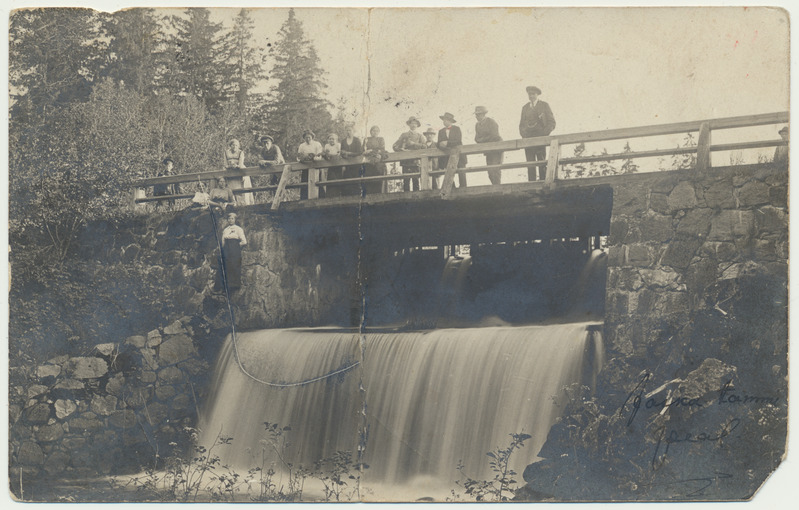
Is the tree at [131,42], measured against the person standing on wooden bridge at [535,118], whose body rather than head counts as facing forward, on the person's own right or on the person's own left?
on the person's own right

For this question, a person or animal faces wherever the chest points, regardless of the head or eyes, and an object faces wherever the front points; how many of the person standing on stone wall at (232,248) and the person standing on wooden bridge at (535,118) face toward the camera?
2

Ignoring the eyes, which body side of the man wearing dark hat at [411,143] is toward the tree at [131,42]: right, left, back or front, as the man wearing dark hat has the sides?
right

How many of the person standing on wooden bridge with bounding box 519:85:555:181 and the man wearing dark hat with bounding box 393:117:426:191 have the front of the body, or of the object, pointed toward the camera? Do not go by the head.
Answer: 2

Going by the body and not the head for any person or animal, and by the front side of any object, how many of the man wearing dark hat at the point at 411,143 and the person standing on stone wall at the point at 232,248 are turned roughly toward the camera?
2

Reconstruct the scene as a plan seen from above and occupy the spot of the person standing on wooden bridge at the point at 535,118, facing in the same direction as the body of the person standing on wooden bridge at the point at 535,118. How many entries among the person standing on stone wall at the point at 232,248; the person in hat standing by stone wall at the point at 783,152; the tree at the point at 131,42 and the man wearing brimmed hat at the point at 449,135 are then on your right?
3
